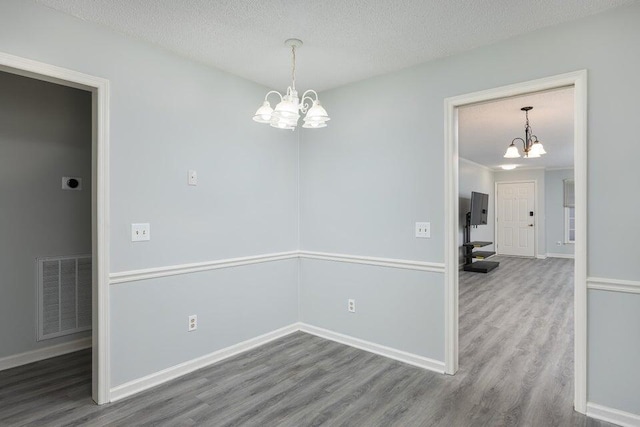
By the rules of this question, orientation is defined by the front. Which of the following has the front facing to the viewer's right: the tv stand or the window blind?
the tv stand

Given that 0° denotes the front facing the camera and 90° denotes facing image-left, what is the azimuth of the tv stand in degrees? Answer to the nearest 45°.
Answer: approximately 270°

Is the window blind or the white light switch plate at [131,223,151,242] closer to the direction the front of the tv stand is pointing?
the window blind

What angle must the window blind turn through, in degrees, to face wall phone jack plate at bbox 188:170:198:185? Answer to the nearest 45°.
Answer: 0° — it already faces it

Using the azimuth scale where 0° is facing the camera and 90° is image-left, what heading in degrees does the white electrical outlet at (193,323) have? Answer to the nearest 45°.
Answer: approximately 315°

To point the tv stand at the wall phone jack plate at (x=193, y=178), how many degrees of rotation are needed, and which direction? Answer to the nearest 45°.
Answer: approximately 90° to its right

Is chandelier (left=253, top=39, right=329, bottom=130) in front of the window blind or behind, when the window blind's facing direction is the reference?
in front

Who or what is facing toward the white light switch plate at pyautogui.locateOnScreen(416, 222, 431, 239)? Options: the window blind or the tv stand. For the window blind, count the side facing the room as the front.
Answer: the window blind

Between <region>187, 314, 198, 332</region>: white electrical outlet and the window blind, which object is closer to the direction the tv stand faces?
the window blind

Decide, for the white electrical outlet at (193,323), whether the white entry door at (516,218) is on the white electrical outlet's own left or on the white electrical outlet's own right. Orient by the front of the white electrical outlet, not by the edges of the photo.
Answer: on the white electrical outlet's own left

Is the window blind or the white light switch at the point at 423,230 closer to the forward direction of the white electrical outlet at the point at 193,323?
the white light switch
